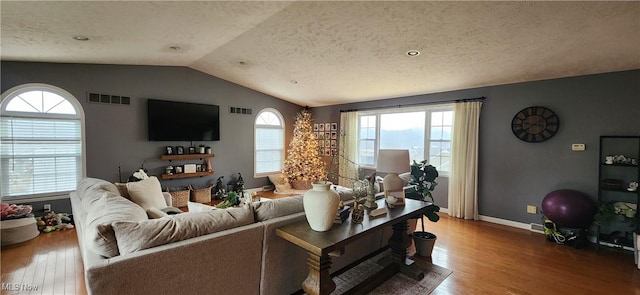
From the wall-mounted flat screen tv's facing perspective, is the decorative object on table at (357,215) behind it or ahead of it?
ahead

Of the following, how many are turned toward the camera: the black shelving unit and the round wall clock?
2

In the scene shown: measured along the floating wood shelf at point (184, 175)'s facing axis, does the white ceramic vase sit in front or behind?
in front

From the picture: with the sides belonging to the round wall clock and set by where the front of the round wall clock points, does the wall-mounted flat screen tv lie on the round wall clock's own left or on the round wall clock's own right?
on the round wall clock's own right

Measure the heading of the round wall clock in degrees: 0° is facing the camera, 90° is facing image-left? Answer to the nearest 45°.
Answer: approximately 0°

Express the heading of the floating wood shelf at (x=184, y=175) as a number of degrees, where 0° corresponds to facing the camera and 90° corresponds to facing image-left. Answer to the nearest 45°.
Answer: approximately 315°

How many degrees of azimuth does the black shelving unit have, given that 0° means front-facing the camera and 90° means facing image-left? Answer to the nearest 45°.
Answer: approximately 0°

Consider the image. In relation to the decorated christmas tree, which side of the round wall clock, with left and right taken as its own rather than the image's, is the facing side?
right
